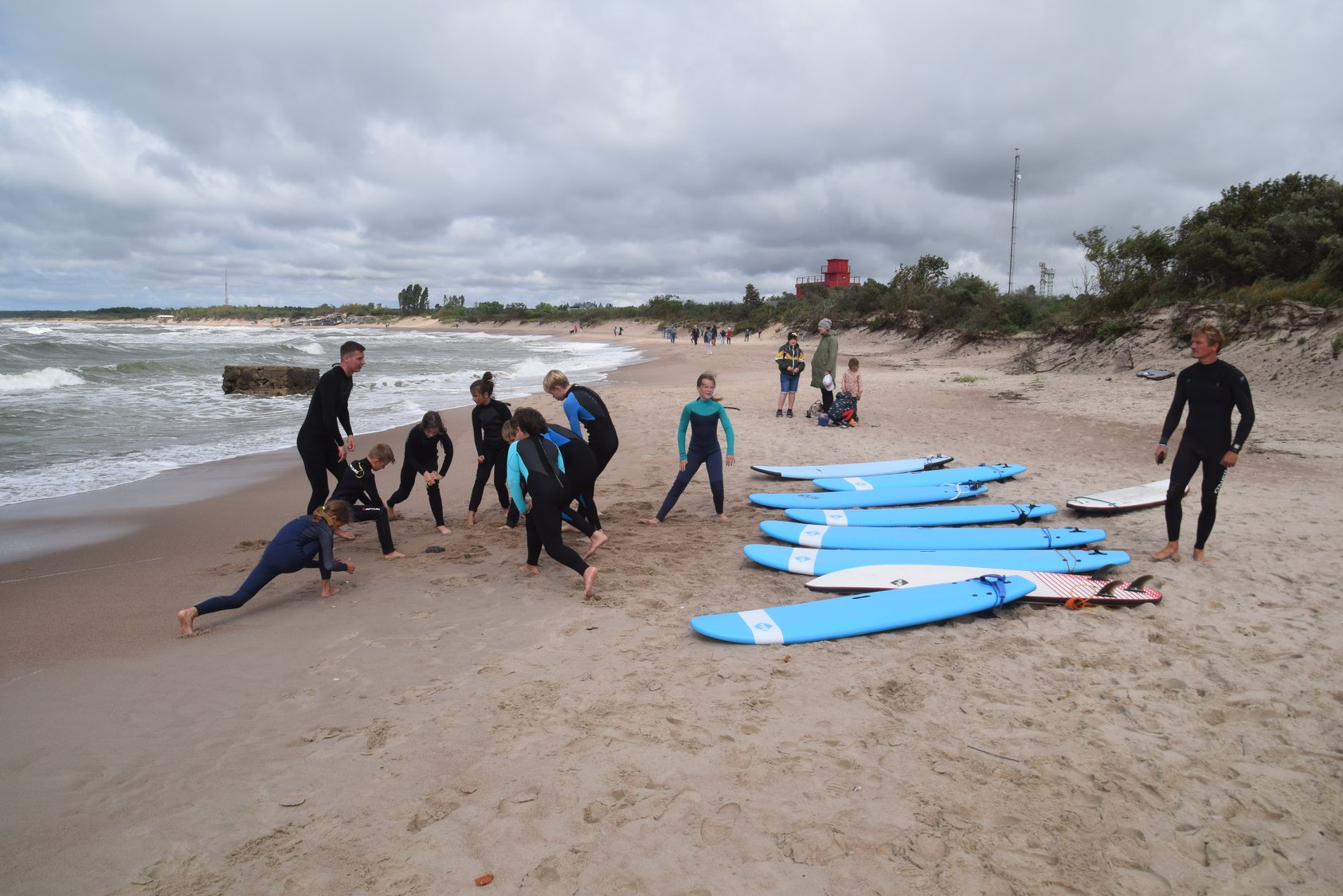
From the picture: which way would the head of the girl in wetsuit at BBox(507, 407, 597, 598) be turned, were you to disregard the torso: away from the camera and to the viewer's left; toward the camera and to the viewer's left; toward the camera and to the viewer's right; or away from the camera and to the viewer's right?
away from the camera and to the viewer's left

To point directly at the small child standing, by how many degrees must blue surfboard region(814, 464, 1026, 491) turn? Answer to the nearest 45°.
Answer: approximately 90° to its right

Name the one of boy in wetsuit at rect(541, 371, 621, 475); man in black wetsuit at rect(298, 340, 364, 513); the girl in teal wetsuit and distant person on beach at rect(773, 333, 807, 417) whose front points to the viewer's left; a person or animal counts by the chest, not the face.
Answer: the boy in wetsuit

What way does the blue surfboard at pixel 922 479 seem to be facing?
to the viewer's left

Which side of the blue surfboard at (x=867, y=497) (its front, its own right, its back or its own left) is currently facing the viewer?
left

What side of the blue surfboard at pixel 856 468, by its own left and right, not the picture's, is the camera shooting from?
left

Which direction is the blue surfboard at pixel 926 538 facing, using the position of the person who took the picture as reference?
facing to the left of the viewer

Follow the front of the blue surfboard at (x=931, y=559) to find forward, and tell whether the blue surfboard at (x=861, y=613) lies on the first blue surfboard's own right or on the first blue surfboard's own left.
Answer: on the first blue surfboard's own left

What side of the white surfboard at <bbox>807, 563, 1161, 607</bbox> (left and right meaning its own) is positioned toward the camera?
left

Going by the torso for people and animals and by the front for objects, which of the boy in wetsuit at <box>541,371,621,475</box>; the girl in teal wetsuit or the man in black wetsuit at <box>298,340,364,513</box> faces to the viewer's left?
the boy in wetsuit

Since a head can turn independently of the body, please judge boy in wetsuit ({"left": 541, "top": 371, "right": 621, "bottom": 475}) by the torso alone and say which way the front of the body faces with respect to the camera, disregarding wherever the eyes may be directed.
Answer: to the viewer's left

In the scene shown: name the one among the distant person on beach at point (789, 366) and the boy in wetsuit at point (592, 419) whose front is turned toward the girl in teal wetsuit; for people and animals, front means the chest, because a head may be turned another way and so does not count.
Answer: the distant person on beach

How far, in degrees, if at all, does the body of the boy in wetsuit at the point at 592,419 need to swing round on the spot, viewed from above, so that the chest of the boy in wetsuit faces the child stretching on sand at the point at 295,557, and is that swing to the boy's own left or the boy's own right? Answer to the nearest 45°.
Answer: approximately 45° to the boy's own left
